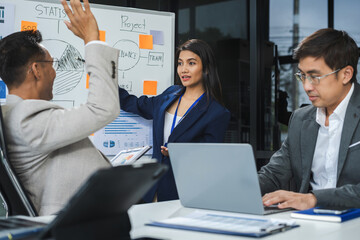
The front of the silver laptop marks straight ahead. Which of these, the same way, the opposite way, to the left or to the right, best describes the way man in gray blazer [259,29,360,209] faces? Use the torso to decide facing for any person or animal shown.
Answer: the opposite way

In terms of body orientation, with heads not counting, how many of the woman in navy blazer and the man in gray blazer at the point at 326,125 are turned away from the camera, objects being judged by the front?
0

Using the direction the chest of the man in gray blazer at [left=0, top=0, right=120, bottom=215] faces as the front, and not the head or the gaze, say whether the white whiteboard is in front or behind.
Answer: in front

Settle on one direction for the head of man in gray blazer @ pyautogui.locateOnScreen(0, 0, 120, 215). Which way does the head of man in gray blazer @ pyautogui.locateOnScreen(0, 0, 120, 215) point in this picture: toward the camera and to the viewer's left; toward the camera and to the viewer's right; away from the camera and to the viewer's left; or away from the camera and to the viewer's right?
away from the camera and to the viewer's right

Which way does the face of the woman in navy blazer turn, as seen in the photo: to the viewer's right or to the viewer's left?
to the viewer's left

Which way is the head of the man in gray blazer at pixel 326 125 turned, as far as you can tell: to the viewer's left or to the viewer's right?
to the viewer's left

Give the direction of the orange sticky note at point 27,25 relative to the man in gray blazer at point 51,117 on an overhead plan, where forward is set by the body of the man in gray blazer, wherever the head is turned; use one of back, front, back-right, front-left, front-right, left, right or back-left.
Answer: front-left

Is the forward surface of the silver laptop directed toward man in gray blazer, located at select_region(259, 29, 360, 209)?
yes

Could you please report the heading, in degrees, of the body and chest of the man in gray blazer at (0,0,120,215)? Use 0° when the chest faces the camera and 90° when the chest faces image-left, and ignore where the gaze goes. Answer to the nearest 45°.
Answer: approximately 225°

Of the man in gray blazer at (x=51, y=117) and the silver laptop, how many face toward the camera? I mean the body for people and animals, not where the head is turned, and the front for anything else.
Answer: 0

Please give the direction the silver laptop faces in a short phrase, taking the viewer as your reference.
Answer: facing away from the viewer and to the right of the viewer

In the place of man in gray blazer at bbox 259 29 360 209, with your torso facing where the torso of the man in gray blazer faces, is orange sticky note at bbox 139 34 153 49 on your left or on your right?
on your right

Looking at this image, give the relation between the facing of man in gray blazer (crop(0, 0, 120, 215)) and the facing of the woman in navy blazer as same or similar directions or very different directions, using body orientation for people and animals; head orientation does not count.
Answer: very different directions
